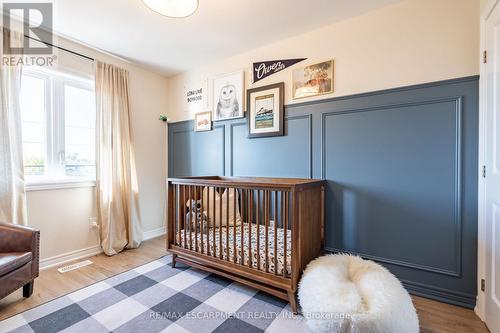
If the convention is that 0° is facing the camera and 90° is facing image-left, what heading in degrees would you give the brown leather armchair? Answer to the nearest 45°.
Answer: approximately 315°

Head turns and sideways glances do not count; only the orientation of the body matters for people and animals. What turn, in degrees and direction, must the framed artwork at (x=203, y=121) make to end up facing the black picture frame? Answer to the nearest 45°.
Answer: approximately 90° to its left

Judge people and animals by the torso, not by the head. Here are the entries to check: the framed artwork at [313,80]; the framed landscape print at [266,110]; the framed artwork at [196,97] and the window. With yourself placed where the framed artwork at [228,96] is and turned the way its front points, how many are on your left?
2

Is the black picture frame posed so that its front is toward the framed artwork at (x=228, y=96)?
no

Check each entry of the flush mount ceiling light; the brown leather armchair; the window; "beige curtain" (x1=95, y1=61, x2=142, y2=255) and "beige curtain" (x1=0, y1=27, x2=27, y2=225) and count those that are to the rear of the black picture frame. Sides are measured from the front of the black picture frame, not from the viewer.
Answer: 0

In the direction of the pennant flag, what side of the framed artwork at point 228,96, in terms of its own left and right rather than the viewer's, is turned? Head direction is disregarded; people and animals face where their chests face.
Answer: left

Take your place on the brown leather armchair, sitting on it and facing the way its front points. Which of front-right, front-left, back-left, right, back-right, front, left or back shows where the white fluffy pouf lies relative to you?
front

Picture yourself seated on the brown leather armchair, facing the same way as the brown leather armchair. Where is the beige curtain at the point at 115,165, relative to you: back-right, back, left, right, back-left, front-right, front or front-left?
left

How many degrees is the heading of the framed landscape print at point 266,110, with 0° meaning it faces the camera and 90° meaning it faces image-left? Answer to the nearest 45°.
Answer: approximately 45°

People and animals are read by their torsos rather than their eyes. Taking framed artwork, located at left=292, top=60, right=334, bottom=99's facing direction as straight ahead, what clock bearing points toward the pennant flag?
The pennant flag is roughly at 2 o'clock from the framed artwork.

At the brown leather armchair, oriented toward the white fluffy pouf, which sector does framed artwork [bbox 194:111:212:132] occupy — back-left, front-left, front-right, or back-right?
front-left

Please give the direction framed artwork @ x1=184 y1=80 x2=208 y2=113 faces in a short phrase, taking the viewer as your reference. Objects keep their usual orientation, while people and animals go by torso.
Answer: facing the viewer and to the left of the viewer

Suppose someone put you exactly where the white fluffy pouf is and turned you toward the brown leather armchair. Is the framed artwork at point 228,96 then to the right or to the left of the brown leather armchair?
right

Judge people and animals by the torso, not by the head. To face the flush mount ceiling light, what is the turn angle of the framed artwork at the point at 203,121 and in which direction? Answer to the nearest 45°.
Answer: approximately 45° to its left

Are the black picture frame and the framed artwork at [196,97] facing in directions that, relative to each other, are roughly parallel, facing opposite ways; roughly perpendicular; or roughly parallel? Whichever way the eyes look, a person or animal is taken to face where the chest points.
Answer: roughly parallel

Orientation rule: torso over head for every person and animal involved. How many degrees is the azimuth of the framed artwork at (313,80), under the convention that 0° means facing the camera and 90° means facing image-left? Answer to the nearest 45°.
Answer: approximately 45°

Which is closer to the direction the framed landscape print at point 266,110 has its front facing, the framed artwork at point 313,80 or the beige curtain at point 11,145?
the beige curtain

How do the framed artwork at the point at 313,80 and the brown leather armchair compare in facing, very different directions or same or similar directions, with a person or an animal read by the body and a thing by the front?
very different directions

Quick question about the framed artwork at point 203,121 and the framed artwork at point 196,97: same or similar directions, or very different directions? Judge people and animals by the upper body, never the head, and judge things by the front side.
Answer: same or similar directions

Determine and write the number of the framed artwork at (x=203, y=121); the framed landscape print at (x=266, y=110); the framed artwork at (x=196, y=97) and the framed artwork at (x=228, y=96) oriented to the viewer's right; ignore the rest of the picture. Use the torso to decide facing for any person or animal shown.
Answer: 0
